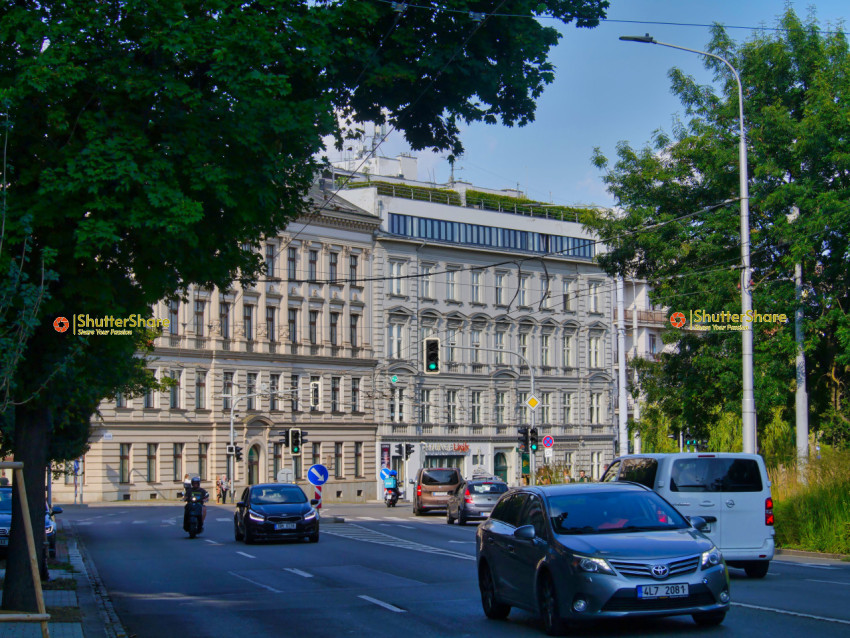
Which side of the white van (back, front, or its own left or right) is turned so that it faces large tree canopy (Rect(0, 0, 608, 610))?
left

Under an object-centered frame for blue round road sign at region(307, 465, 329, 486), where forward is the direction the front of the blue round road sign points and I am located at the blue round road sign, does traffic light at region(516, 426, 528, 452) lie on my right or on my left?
on my left

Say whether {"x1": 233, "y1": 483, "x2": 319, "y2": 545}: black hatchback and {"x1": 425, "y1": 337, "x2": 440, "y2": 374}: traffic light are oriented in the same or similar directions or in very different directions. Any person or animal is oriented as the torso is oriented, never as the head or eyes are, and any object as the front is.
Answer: same or similar directions

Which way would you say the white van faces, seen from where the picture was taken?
facing away from the viewer and to the left of the viewer

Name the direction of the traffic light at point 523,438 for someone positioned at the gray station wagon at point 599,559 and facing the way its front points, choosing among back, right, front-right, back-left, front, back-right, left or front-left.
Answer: back-left

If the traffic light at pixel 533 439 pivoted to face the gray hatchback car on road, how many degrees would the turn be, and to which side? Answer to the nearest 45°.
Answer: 0° — it already faces it

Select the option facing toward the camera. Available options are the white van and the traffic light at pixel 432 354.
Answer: the traffic light

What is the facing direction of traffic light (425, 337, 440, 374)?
toward the camera

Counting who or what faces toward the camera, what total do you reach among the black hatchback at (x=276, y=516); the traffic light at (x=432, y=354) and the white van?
2

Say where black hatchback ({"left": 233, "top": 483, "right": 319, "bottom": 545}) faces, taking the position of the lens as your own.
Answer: facing the viewer

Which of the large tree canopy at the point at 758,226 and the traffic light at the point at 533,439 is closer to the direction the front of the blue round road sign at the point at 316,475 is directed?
the large tree canopy

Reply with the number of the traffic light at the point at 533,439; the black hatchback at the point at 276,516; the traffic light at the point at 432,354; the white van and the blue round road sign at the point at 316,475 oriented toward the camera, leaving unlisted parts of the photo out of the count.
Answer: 4

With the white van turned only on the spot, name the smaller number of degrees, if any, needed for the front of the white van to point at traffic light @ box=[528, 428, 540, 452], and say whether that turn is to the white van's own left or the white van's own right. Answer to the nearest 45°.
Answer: approximately 45° to the white van's own right

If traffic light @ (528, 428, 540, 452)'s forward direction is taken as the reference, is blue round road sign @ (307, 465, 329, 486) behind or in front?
in front

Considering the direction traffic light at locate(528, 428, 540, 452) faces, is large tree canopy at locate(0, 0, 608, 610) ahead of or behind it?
ahead

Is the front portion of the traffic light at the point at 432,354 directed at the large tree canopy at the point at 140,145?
yes

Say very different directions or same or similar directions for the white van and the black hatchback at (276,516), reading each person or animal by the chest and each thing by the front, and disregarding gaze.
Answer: very different directions

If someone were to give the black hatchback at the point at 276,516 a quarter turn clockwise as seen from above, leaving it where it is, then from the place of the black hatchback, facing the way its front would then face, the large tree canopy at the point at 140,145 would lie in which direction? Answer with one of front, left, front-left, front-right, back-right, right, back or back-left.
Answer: left
